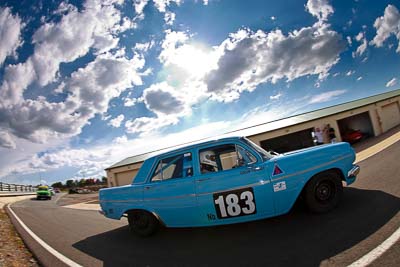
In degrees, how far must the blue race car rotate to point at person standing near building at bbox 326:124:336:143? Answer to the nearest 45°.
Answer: approximately 45° to its left

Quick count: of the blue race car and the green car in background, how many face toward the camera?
1

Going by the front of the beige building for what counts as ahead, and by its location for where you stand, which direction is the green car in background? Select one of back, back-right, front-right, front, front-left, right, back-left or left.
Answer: front-right

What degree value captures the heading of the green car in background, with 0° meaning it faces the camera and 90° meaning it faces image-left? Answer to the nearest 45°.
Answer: approximately 0°

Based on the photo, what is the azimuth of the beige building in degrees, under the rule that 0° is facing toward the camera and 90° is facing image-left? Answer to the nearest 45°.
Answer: approximately 45°

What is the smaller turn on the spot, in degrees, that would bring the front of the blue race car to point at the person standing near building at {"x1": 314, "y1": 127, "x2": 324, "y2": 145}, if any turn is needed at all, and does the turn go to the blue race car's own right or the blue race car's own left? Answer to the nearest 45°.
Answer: approximately 45° to the blue race car's own left

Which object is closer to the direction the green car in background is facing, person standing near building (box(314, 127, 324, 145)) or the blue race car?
the blue race car

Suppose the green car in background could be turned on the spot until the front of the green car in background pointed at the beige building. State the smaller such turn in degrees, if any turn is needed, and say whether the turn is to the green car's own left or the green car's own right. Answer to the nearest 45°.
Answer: approximately 45° to the green car's own left

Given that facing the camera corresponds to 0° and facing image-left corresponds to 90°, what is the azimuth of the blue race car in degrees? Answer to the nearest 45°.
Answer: approximately 270°
